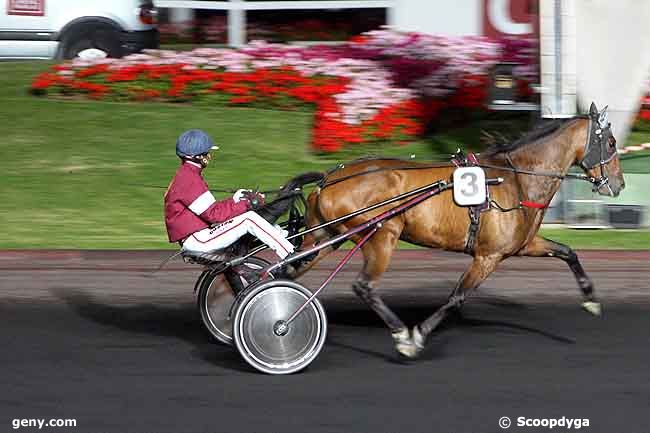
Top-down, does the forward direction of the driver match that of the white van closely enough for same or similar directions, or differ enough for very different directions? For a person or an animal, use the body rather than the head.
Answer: very different directions

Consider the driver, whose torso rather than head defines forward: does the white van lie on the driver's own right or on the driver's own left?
on the driver's own left

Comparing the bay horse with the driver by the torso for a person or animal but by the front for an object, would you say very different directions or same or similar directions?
same or similar directions

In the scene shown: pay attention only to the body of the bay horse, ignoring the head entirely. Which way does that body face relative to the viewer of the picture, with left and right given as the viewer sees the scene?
facing to the right of the viewer

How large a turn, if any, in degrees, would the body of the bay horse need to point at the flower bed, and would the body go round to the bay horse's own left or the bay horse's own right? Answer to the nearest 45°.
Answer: approximately 90° to the bay horse's own left

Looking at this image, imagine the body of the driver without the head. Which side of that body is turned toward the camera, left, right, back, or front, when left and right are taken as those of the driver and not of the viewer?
right

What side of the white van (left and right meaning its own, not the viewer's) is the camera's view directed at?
left

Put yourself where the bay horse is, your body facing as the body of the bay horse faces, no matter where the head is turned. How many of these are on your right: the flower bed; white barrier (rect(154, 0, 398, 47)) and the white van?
0

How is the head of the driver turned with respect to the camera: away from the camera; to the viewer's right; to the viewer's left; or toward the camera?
to the viewer's right

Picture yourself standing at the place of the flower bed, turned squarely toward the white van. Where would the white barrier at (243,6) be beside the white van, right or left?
right

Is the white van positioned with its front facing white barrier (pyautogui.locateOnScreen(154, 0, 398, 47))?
no
